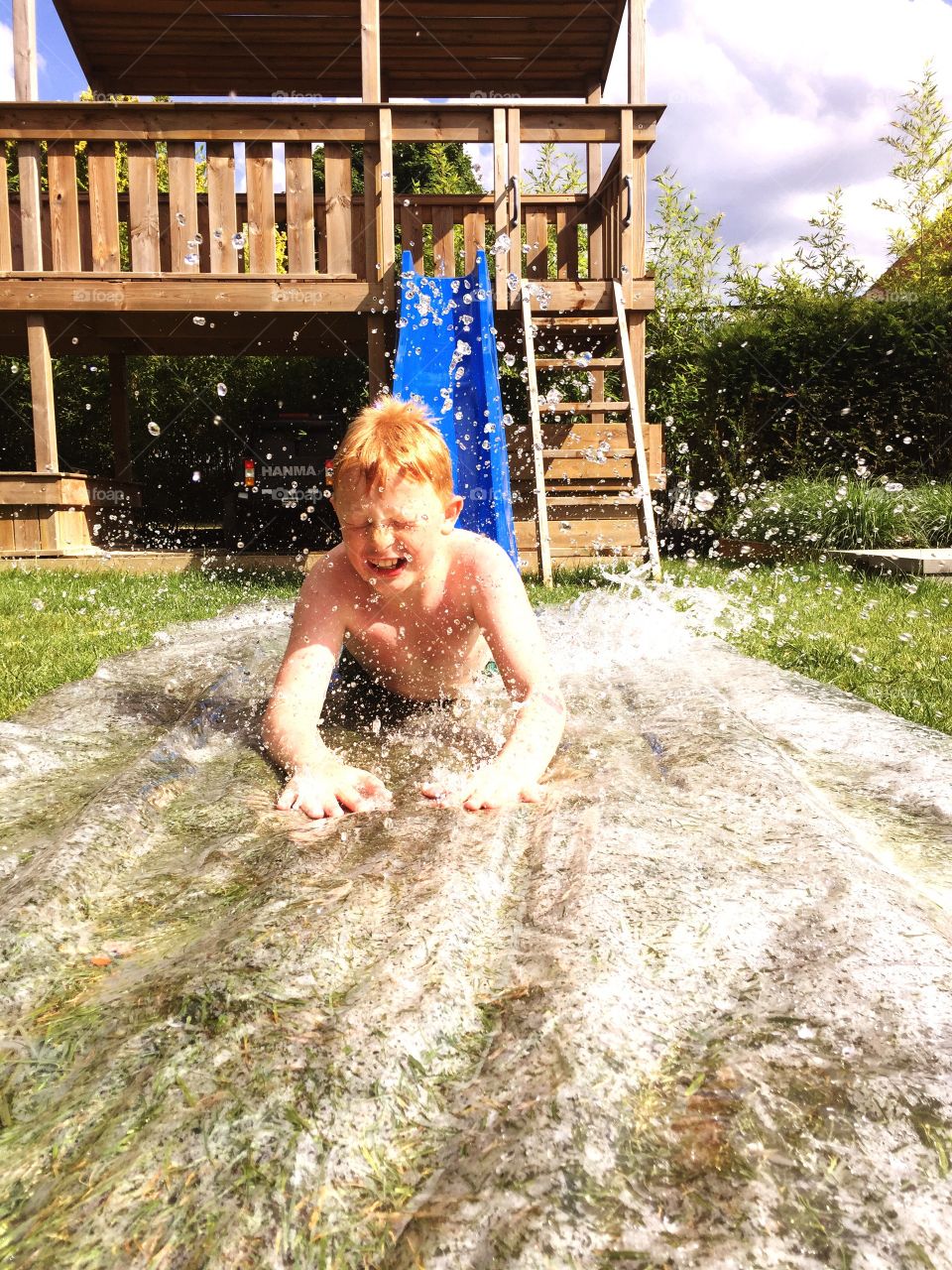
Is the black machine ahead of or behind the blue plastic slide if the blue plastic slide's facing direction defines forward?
behind

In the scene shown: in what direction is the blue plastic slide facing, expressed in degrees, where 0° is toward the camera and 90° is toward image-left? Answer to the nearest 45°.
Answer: approximately 0°

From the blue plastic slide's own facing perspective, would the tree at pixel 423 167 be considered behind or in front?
behind
